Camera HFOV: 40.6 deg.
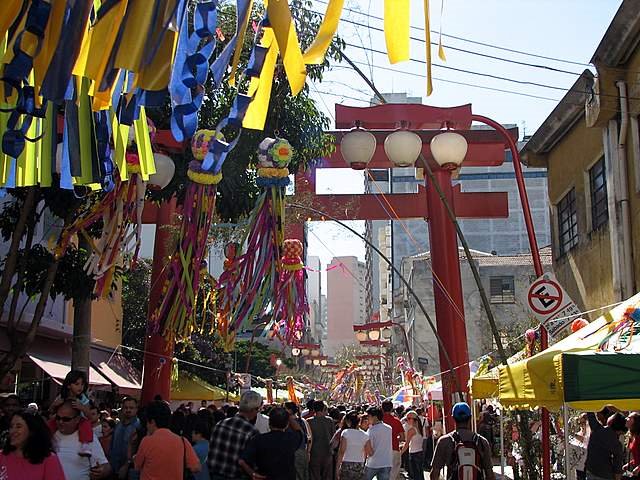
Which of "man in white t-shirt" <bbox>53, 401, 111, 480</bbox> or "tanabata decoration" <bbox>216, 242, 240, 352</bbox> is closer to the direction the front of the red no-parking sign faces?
the man in white t-shirt

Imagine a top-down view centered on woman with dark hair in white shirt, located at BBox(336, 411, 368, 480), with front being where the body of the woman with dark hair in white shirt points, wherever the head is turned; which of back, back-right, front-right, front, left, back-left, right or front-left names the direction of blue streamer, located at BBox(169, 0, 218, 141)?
back

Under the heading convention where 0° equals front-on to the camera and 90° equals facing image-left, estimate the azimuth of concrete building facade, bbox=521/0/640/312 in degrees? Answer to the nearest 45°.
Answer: approximately 45°

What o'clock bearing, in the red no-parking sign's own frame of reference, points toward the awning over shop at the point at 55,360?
The awning over shop is roughly at 4 o'clock from the red no-parking sign.

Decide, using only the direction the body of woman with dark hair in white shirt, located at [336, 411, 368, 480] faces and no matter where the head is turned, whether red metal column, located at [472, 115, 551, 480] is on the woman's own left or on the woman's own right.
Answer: on the woman's own right

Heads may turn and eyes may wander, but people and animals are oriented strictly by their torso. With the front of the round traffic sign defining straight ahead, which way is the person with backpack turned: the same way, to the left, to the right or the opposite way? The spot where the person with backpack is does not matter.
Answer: the opposite way

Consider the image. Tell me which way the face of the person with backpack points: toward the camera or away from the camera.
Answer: away from the camera

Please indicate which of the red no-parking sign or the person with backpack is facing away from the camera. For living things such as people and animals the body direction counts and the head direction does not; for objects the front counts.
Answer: the person with backpack

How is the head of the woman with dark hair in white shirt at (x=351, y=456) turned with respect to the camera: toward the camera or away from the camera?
away from the camera

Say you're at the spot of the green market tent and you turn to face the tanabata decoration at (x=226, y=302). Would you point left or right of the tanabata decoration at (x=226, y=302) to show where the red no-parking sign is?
right

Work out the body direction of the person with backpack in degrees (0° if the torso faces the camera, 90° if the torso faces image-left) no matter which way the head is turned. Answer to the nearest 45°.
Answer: approximately 180°

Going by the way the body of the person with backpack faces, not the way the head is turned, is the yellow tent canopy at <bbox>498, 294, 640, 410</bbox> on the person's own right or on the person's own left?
on the person's own right
